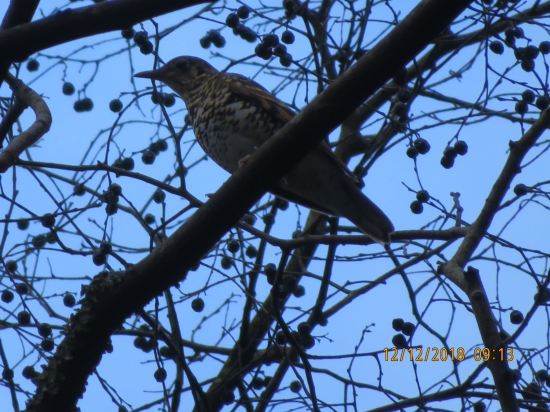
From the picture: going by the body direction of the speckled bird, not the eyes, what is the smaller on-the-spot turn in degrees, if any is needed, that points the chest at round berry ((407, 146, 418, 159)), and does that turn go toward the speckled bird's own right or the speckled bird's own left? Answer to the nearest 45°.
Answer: approximately 180°

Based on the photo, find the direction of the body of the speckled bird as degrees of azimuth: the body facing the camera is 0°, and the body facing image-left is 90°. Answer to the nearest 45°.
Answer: approximately 90°
